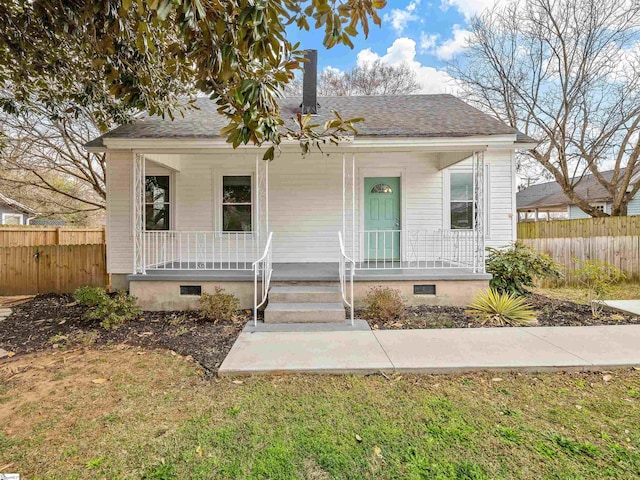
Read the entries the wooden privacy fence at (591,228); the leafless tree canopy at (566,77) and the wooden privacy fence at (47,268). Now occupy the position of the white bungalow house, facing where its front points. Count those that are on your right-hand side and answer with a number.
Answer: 1

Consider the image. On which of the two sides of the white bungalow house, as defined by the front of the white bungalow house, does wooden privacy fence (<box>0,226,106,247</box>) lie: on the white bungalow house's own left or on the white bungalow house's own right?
on the white bungalow house's own right

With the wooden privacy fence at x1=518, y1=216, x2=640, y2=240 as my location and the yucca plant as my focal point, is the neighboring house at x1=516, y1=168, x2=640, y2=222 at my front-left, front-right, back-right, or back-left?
back-right

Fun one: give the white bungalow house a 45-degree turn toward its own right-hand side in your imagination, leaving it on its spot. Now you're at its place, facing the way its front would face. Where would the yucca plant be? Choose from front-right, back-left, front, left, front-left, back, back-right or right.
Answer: left

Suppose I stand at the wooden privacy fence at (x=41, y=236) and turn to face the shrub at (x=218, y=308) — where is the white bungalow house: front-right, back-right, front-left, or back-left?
front-left

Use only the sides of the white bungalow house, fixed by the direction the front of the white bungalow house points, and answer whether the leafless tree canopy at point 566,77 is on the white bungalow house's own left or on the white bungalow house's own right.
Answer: on the white bungalow house's own left

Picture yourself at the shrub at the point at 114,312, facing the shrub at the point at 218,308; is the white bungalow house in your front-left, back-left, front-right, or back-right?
front-left

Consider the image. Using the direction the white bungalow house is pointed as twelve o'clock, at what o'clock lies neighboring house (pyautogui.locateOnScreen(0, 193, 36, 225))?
The neighboring house is roughly at 4 o'clock from the white bungalow house.

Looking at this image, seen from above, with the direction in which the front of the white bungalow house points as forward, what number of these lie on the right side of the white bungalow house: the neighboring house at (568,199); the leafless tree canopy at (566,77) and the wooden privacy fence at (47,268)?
1

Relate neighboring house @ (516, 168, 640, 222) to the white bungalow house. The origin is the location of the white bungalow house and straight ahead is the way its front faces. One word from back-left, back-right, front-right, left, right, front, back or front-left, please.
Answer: back-left

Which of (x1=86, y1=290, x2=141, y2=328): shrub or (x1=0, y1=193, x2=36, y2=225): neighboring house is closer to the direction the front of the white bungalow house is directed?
the shrub

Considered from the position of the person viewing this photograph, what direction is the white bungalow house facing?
facing the viewer

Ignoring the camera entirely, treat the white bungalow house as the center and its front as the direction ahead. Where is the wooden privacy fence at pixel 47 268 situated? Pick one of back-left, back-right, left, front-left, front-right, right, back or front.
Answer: right

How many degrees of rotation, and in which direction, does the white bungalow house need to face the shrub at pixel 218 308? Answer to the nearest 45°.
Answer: approximately 45° to its right
